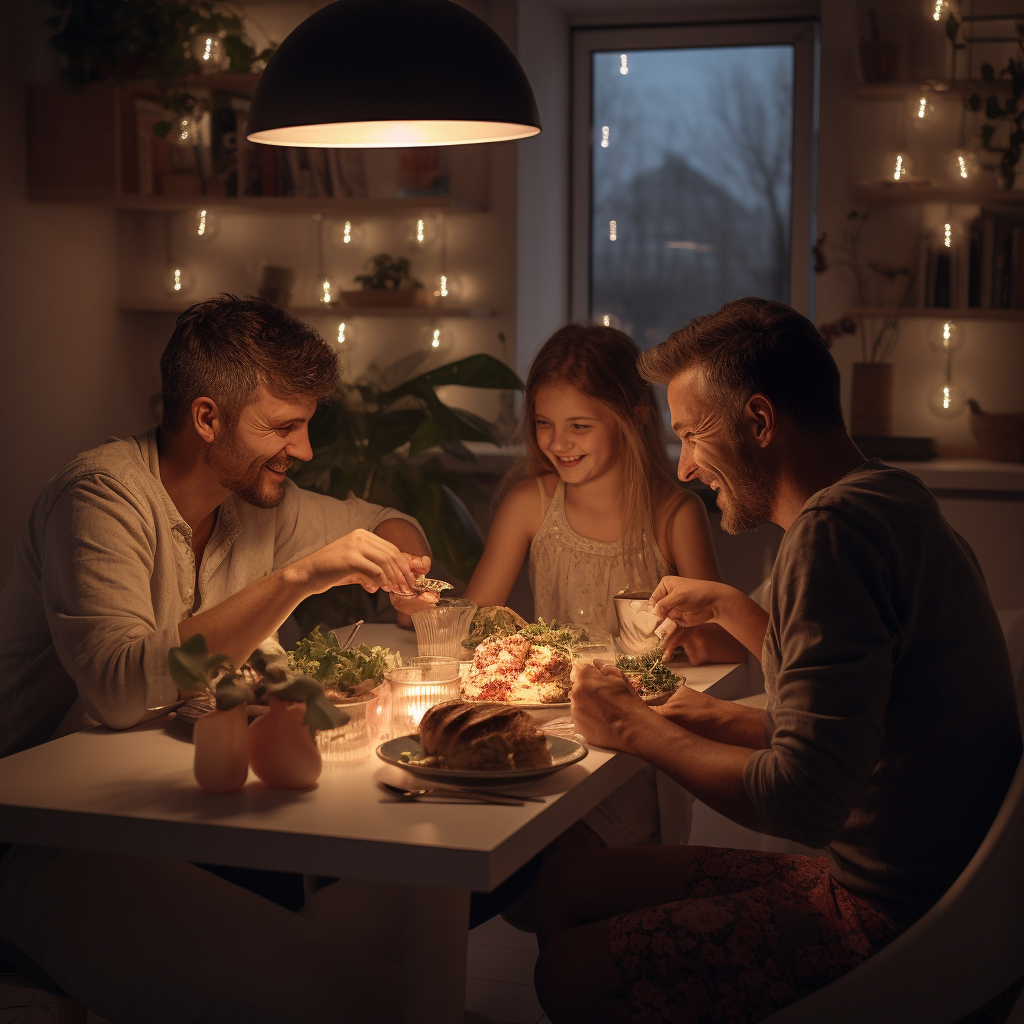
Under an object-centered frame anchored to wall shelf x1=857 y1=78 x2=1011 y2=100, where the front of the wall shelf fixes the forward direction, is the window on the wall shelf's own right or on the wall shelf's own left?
on the wall shelf's own right

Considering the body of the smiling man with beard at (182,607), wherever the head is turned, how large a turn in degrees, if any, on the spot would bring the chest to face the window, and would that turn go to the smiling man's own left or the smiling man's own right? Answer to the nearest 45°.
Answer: approximately 90° to the smiling man's own left

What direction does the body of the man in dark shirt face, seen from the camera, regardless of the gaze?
to the viewer's left

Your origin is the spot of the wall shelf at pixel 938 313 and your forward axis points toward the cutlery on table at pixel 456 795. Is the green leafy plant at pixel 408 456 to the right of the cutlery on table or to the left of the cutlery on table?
right

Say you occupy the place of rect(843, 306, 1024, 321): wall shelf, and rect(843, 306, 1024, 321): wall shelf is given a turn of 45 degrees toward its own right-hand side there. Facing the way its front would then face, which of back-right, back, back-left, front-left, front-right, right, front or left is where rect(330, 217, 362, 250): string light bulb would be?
front-right

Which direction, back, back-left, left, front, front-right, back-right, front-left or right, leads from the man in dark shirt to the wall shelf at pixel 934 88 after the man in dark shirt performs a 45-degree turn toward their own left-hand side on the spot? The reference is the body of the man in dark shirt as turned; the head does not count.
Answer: back-right
